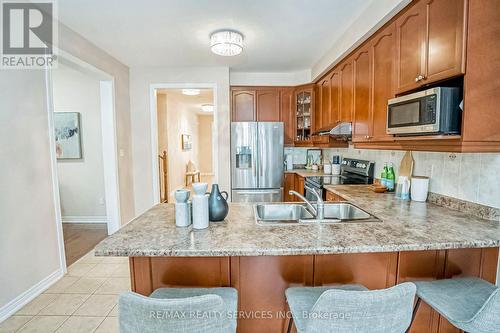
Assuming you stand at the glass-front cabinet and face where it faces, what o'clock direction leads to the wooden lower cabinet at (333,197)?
The wooden lower cabinet is roughly at 10 o'clock from the glass-front cabinet.

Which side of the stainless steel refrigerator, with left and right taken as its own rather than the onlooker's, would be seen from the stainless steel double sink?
front

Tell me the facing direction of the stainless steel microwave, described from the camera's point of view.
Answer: facing the viewer and to the left of the viewer

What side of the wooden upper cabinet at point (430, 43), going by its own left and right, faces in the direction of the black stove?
right

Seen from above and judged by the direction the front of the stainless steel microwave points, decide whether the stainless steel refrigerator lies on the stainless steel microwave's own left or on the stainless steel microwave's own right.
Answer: on the stainless steel microwave's own right

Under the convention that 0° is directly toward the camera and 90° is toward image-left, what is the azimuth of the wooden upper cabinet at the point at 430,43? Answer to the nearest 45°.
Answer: approximately 45°
